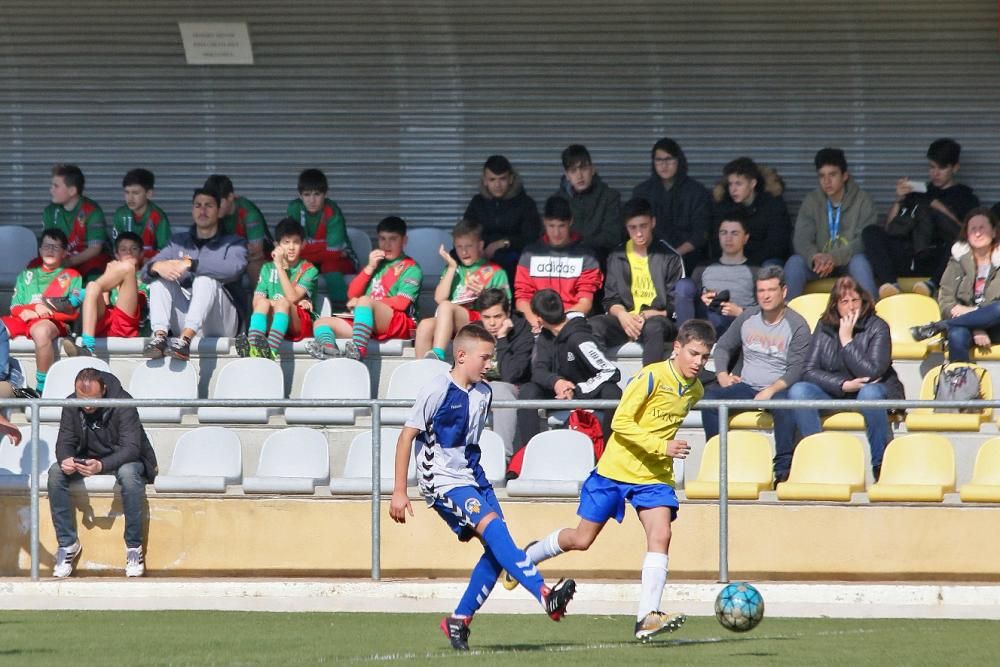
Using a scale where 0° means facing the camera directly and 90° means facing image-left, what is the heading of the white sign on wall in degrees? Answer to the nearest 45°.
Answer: approximately 0°

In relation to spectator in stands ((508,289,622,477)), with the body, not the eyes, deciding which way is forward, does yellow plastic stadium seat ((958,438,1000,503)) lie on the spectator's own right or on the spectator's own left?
on the spectator's own left

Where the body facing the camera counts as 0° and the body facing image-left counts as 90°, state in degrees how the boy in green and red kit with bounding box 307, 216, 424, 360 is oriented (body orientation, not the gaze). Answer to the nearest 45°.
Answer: approximately 45°

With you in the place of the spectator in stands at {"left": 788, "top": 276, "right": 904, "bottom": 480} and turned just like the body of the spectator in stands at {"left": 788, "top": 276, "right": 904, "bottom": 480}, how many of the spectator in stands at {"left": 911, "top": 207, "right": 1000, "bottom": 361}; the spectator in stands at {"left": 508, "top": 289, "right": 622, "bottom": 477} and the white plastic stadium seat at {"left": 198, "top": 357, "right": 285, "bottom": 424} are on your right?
2

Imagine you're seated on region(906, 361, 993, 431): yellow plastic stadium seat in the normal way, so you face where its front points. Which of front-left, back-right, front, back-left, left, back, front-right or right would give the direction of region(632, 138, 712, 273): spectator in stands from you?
back-right

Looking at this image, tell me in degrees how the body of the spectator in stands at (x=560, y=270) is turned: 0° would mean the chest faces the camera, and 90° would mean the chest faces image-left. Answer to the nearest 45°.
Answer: approximately 0°

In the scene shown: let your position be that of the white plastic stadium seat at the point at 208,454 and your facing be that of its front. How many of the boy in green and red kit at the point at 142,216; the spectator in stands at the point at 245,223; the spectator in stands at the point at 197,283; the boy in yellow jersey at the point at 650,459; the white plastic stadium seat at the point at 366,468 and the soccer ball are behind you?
3
